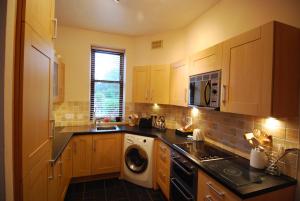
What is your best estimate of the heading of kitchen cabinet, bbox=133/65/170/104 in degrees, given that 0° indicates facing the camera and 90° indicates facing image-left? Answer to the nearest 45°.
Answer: approximately 0°

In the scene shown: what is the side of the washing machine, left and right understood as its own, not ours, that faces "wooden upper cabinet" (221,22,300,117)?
left

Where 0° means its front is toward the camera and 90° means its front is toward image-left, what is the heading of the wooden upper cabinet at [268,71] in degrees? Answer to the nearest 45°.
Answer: approximately 45°

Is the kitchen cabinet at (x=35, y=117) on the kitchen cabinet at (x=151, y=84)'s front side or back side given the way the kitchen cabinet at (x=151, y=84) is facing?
on the front side

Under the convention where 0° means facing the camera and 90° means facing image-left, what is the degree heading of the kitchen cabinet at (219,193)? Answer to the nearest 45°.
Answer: approximately 45°

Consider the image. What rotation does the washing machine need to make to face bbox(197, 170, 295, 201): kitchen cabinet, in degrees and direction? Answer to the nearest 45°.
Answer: approximately 90° to its left

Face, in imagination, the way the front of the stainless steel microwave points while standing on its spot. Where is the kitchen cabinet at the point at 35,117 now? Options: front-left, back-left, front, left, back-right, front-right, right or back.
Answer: front

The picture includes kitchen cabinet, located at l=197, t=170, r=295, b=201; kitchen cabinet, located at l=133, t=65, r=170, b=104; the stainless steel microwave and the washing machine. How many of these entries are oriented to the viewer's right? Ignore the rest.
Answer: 0

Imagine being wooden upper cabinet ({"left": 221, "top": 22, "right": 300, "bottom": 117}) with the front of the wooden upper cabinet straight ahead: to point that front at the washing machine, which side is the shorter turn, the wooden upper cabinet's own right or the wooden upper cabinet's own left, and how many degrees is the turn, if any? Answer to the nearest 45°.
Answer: approximately 45° to the wooden upper cabinet's own right

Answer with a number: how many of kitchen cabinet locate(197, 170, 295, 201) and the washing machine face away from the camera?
0

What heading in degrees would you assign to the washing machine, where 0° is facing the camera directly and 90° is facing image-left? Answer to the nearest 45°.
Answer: approximately 45°
